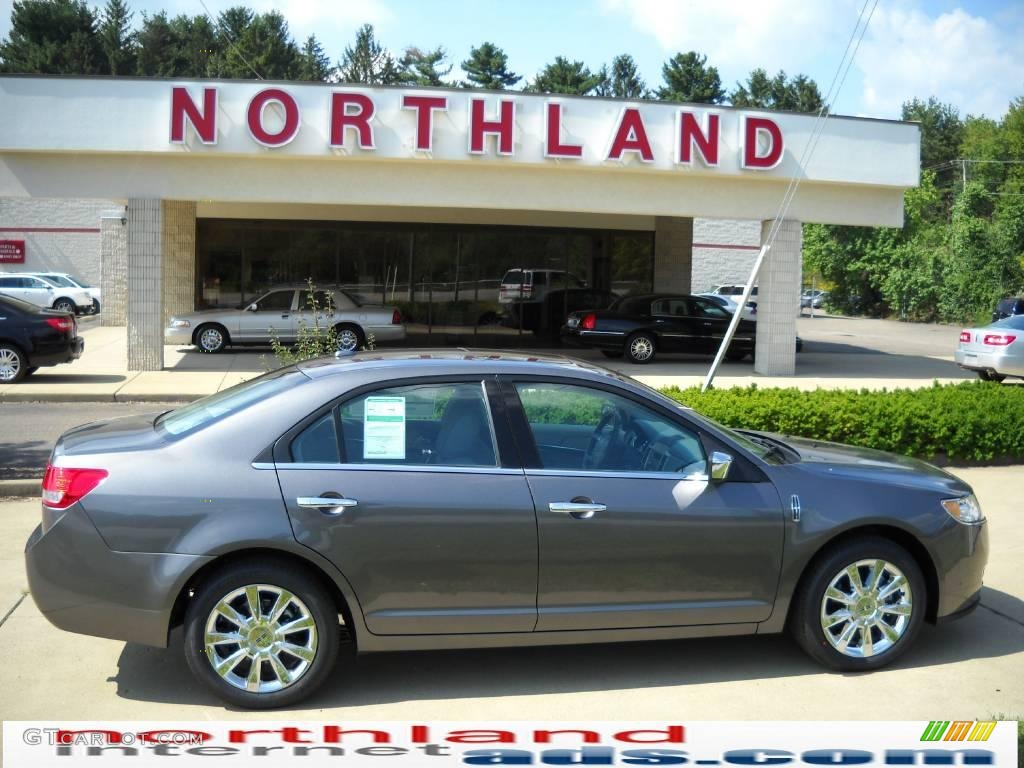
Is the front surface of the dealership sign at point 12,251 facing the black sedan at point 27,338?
yes

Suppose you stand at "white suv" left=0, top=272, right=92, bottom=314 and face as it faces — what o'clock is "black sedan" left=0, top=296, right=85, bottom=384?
The black sedan is roughly at 3 o'clock from the white suv.

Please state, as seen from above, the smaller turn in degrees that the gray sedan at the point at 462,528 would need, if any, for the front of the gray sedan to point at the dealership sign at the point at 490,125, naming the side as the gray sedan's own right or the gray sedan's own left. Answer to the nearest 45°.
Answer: approximately 90° to the gray sedan's own left

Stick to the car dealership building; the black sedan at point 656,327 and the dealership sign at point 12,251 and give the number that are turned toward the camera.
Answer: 2

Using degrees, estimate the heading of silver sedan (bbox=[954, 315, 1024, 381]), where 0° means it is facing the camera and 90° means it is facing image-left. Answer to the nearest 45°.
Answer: approximately 225°

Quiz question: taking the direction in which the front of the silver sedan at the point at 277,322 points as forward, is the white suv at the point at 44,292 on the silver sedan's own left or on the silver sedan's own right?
on the silver sedan's own right

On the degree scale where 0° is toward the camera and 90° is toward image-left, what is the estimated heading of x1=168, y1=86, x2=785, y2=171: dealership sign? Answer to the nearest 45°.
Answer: approximately 0°

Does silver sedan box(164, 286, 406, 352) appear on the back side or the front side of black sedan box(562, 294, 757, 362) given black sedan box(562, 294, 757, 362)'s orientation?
on the back side

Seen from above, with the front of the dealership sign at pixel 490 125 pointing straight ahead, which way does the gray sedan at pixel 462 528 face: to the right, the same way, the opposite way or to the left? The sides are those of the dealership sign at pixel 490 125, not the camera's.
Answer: to the left

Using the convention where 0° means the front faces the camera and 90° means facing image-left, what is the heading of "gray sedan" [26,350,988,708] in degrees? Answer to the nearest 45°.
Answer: approximately 270°

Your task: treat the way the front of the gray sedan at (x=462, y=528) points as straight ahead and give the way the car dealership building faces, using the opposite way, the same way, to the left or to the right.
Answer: to the right
